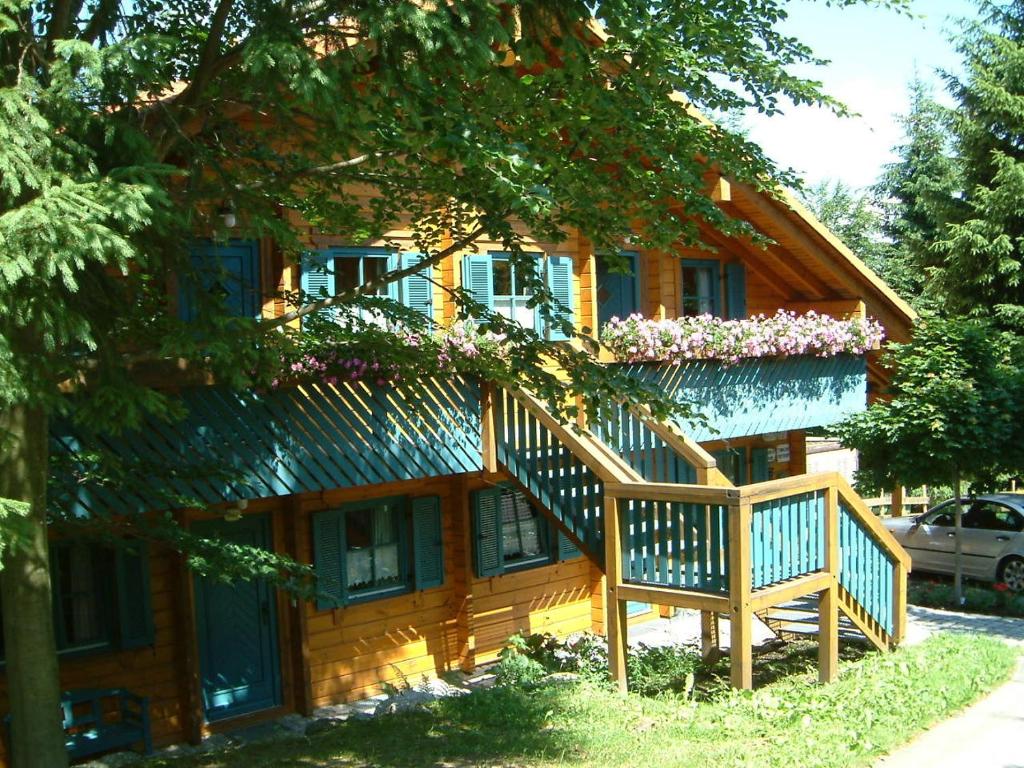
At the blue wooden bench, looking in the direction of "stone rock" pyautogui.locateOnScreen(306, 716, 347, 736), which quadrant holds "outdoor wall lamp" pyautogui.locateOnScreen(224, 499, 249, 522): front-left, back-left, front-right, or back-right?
front-left

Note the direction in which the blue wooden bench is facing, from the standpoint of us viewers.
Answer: facing the viewer and to the right of the viewer

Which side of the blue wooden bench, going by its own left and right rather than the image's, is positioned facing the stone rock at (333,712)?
left

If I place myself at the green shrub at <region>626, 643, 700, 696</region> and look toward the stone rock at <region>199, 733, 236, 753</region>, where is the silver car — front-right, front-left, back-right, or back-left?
back-right

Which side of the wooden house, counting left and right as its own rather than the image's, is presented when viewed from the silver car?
left

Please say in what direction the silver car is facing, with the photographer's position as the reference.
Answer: facing away from the viewer and to the left of the viewer

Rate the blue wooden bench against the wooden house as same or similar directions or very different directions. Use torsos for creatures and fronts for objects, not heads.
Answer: same or similar directions

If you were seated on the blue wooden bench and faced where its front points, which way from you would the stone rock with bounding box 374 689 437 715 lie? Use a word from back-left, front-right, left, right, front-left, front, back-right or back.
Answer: front-left
